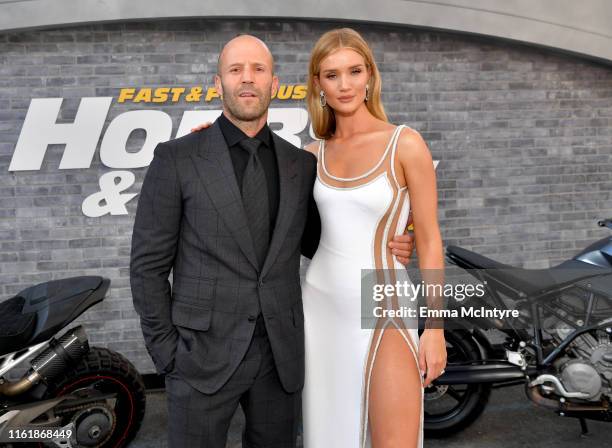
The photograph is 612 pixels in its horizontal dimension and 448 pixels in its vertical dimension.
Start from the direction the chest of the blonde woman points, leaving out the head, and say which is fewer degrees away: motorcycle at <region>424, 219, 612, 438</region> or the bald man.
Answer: the bald man

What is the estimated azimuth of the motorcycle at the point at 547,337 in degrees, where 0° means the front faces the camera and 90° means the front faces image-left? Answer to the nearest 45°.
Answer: approximately 270°

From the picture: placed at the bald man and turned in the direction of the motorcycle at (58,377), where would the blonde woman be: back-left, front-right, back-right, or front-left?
back-right

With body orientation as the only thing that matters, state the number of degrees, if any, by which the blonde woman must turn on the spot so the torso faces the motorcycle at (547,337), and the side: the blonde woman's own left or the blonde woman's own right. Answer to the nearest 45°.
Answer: approximately 180°

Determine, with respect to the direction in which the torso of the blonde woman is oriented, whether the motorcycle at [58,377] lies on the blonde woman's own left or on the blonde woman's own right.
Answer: on the blonde woman's own right
